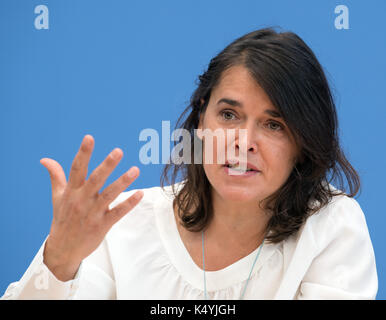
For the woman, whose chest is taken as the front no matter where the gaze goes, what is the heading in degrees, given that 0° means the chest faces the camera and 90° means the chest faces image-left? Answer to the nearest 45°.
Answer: approximately 0°
